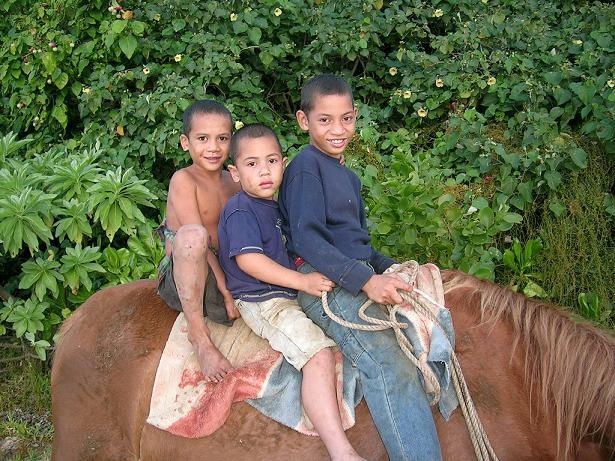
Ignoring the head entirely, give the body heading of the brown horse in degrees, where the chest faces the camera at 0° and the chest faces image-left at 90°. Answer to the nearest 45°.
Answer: approximately 270°

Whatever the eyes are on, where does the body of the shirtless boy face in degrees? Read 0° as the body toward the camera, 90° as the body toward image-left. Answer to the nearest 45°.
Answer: approximately 315°

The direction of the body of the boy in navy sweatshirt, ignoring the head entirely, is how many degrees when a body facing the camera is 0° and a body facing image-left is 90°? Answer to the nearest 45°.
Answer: approximately 315°
